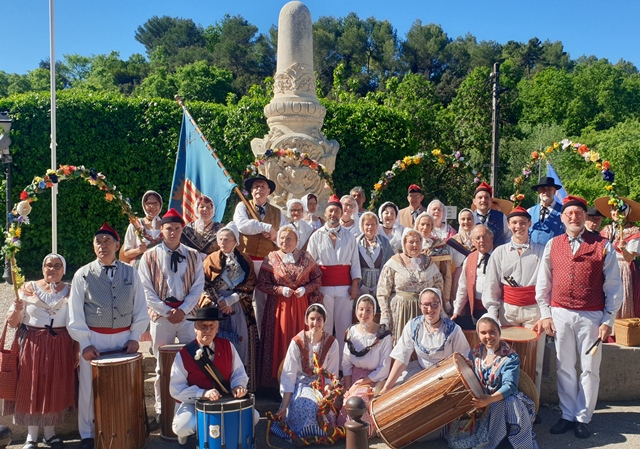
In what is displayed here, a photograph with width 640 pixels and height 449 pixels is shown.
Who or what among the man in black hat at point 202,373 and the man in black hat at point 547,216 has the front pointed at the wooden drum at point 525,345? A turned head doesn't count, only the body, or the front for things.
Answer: the man in black hat at point 547,216

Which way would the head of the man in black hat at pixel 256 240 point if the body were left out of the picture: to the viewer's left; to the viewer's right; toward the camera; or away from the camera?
toward the camera

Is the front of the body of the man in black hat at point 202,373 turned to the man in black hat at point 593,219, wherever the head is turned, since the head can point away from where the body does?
no

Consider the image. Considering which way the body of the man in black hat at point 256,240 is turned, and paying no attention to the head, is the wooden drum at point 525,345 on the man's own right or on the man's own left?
on the man's own left

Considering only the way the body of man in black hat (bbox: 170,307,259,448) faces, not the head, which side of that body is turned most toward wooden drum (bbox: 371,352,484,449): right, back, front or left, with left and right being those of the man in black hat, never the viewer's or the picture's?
left

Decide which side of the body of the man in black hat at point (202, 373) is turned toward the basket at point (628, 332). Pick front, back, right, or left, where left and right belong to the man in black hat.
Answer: left

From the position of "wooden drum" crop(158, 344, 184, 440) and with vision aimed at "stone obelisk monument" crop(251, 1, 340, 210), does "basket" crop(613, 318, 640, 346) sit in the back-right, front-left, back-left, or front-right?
front-right

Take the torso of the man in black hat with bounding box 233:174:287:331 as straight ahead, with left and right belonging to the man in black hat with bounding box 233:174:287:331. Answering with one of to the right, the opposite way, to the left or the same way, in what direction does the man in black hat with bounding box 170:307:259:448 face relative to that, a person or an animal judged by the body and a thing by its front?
the same way

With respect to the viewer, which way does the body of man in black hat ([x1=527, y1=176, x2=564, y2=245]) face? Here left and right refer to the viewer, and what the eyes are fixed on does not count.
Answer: facing the viewer

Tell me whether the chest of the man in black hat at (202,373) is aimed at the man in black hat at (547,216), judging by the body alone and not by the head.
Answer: no

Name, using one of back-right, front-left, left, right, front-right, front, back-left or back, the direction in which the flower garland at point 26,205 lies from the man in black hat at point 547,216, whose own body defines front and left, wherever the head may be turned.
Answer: front-right

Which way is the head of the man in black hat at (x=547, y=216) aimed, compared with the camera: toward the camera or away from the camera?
toward the camera

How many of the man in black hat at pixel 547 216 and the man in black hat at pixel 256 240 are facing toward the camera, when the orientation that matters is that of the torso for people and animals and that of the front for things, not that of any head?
2

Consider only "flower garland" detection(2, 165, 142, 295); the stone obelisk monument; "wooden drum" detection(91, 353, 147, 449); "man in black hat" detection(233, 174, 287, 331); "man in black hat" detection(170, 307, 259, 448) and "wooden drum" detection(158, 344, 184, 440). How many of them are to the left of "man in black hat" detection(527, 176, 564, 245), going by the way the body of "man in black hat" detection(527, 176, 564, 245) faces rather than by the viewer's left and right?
0

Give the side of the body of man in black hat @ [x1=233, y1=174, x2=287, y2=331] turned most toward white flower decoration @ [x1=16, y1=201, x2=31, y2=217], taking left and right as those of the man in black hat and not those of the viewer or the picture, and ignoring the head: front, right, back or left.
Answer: right

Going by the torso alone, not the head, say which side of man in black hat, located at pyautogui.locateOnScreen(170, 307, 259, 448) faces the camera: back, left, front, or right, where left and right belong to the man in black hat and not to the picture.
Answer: front

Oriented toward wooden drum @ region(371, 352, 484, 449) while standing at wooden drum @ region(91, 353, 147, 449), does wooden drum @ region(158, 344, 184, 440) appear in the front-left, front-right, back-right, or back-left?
front-left

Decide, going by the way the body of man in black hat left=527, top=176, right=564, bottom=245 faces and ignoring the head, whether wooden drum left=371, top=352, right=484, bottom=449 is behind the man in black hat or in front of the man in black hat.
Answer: in front
